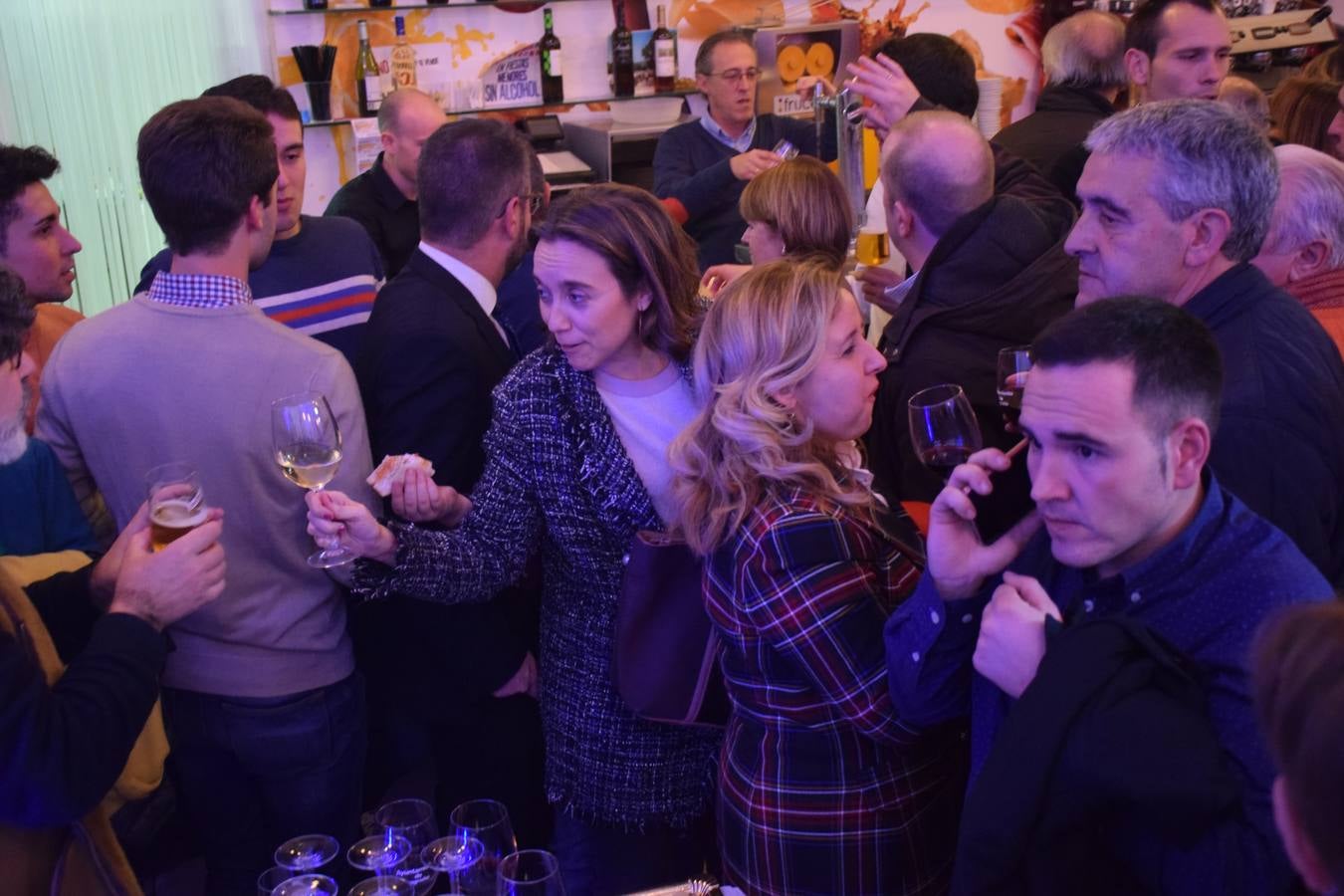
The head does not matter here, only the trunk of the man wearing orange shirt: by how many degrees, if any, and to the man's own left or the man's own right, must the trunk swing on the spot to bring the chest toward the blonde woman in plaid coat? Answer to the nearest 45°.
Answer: approximately 45° to the man's own right

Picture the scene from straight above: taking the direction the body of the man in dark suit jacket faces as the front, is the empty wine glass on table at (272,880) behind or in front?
behind

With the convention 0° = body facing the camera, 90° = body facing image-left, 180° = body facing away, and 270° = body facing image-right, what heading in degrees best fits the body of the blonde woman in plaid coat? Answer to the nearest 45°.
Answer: approximately 270°

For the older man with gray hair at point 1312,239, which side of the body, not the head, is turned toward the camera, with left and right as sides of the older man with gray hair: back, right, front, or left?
left

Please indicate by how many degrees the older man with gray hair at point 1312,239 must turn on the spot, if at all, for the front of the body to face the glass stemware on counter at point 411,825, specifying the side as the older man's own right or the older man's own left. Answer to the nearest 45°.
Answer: approximately 45° to the older man's own left

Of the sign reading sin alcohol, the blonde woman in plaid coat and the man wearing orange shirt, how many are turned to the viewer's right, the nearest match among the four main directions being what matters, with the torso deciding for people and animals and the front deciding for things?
2

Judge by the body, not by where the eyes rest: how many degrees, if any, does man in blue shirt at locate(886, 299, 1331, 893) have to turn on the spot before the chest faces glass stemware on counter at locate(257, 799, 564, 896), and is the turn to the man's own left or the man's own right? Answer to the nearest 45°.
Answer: approximately 45° to the man's own right

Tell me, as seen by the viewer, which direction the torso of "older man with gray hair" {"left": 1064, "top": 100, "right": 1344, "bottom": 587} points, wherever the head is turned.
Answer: to the viewer's left

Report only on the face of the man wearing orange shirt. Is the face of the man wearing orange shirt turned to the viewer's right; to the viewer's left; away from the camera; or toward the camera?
to the viewer's right

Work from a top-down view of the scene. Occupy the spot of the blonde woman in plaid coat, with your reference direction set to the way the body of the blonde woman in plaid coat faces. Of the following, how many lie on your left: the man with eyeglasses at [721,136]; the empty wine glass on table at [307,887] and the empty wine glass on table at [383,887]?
1

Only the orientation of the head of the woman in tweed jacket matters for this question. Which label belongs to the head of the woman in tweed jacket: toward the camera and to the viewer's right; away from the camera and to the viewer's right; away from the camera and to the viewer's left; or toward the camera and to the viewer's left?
toward the camera and to the viewer's left

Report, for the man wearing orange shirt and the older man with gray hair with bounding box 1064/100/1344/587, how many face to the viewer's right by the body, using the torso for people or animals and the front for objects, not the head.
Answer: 1

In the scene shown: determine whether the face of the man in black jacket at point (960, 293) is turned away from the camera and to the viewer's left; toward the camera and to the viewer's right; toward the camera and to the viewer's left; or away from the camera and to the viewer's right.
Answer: away from the camera and to the viewer's left

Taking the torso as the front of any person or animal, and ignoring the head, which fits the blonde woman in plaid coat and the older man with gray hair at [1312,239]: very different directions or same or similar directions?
very different directions

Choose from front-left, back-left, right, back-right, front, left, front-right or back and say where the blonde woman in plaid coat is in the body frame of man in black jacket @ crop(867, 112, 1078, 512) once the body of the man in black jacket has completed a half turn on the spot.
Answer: front-right
